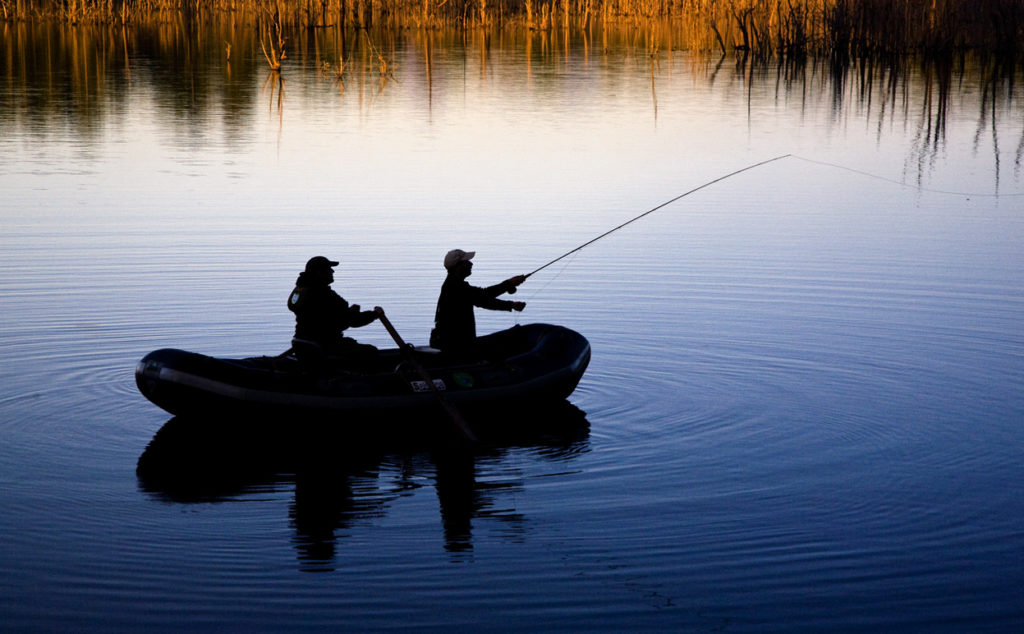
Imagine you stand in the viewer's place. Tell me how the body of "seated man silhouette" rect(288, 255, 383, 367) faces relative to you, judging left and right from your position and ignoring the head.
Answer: facing to the right of the viewer

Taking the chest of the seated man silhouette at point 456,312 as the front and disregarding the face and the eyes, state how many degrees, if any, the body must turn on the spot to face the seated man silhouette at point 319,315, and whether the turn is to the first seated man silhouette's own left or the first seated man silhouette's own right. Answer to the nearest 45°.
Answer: approximately 135° to the first seated man silhouette's own right

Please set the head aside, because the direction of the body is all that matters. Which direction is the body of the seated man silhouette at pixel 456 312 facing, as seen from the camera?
to the viewer's right

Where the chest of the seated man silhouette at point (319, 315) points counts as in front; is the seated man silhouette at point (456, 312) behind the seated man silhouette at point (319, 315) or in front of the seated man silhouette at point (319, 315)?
in front

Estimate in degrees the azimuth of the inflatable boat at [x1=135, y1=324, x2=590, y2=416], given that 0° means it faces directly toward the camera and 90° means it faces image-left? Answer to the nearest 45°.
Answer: approximately 270°
